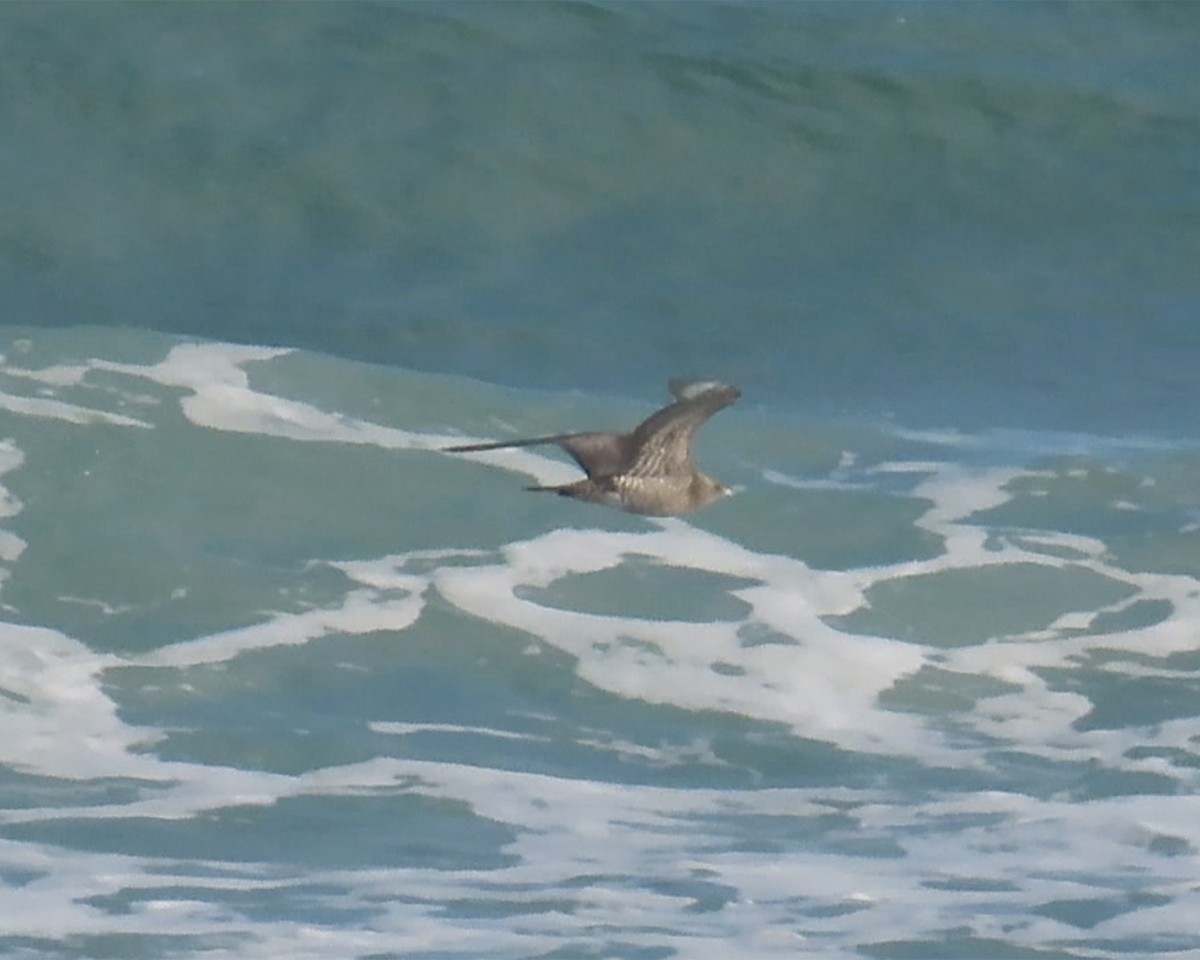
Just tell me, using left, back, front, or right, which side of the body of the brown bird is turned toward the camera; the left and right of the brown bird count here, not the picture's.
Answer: right
